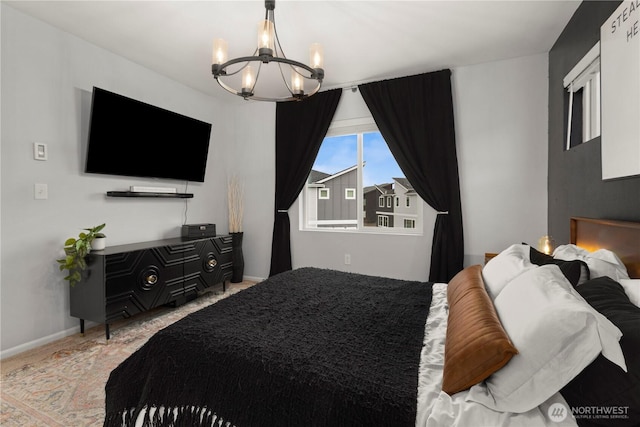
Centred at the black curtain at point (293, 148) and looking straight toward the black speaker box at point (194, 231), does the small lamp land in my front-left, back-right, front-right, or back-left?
back-left

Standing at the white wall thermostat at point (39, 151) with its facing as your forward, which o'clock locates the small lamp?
The small lamp is roughly at 12 o'clock from the white wall thermostat.

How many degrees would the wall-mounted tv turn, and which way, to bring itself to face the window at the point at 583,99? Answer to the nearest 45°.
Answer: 0° — it already faces it

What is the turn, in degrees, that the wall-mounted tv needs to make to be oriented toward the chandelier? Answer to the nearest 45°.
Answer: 0° — it already faces it

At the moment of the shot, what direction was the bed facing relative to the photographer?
facing to the left of the viewer

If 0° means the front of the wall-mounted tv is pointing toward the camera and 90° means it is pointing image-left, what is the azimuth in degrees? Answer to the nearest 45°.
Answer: approximately 315°

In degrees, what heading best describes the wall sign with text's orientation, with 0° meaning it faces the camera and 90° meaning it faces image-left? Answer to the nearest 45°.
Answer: approximately 45°

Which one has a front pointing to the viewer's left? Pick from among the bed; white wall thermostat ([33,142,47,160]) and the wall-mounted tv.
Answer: the bed

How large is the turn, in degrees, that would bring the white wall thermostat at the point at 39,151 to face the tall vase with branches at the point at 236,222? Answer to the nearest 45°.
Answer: approximately 45° to its left

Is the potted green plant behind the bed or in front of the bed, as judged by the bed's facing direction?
in front

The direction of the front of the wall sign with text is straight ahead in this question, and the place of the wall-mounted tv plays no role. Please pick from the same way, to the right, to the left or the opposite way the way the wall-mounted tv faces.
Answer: the opposite way

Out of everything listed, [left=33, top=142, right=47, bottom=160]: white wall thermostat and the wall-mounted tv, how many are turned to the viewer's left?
0

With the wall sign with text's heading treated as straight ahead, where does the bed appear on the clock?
The bed is roughly at 11 o'clock from the wall sign with text.

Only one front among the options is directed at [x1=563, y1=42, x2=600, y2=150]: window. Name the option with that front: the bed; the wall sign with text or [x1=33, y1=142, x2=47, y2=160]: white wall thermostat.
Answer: the white wall thermostat

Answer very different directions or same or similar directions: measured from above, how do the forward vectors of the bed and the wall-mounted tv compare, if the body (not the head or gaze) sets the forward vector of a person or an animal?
very different directions

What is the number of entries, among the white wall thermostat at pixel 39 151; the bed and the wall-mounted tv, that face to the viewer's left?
1

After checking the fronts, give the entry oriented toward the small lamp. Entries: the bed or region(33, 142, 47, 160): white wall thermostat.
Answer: the white wall thermostat
